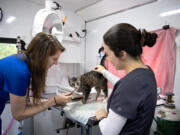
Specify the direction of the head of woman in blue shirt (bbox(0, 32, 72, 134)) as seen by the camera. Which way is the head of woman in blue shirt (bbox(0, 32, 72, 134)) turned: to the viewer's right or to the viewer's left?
to the viewer's right

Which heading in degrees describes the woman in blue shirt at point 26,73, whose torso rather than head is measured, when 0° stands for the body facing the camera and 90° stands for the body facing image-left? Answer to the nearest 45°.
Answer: approximately 270°

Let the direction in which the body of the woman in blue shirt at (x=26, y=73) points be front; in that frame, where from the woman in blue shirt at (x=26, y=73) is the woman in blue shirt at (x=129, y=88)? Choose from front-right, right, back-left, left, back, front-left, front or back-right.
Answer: front-right

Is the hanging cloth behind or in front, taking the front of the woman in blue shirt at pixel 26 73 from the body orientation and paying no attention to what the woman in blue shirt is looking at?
in front
